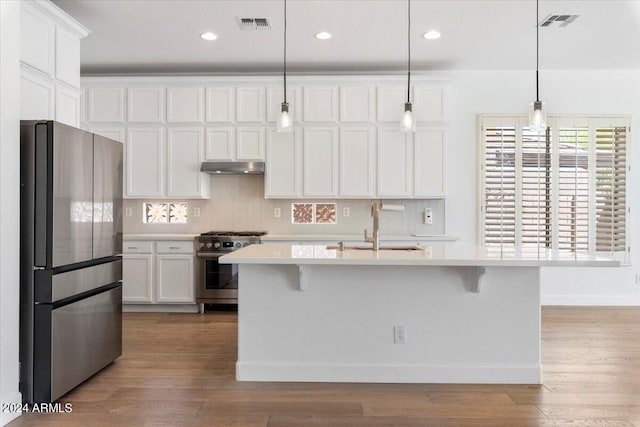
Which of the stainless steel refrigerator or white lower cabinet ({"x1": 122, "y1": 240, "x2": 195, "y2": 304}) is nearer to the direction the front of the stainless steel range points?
the stainless steel refrigerator

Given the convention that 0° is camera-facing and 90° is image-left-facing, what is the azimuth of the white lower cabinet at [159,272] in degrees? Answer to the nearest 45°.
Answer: approximately 0°

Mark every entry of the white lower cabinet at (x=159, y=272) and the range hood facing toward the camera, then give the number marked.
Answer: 2

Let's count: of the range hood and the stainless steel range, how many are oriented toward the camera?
2

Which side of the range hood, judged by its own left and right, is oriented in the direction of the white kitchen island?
front

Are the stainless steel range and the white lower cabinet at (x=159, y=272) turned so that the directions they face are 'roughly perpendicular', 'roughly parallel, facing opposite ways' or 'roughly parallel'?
roughly parallel

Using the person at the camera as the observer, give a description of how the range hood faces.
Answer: facing the viewer

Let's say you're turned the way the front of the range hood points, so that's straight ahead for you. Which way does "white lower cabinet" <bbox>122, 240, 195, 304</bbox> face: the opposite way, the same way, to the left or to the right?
the same way

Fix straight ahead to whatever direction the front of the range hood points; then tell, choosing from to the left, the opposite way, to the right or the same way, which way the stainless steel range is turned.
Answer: the same way

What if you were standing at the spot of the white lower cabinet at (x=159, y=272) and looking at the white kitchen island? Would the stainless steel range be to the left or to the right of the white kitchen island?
left

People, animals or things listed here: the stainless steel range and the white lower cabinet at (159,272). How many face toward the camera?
2

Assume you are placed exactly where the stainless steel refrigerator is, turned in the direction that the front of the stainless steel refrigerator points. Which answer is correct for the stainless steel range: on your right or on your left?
on your left

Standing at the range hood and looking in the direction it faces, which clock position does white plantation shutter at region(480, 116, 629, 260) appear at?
The white plantation shutter is roughly at 9 o'clock from the range hood.

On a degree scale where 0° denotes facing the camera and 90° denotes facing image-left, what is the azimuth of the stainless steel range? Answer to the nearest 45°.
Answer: approximately 0°

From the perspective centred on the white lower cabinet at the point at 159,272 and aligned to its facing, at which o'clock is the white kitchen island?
The white kitchen island is roughly at 11 o'clock from the white lower cabinet.

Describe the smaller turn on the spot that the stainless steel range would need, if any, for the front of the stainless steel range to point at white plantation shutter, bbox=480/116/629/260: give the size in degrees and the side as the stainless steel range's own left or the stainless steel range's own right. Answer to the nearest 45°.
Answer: approximately 90° to the stainless steel range's own left
